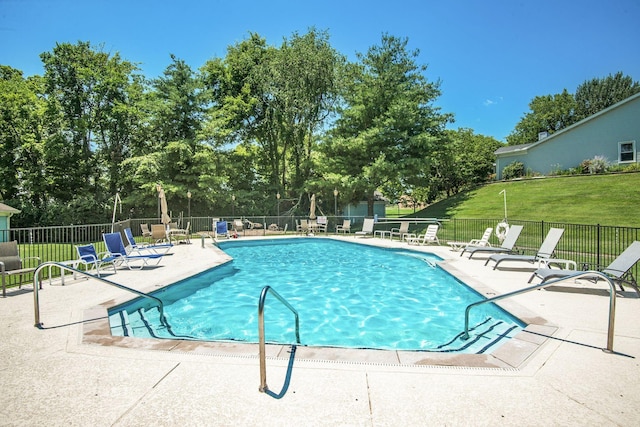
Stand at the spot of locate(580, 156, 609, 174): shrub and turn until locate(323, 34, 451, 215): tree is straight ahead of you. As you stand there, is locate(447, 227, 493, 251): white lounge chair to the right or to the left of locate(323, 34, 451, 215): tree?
left

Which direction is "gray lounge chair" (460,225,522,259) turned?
to the viewer's left

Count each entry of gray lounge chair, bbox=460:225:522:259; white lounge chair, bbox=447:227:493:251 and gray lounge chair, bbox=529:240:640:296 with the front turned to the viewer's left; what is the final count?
3

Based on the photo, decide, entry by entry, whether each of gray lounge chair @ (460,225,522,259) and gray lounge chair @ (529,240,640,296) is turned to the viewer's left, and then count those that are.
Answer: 2

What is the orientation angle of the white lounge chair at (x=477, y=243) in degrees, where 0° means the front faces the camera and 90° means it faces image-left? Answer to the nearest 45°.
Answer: approximately 90°

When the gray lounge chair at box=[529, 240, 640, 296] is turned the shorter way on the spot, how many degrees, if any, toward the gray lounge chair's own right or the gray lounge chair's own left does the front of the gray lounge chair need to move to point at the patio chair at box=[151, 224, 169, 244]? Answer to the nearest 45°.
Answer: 0° — it already faces it

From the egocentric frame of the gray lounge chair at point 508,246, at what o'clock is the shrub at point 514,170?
The shrub is roughly at 3 o'clock from the gray lounge chair.

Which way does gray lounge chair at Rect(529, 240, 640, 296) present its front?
to the viewer's left

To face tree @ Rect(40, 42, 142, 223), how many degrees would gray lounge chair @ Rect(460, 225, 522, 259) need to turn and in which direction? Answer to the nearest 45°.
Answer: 0° — it already faces it

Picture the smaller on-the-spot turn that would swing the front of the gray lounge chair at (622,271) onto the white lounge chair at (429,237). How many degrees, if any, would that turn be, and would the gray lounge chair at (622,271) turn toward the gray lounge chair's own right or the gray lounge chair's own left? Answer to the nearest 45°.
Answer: approximately 45° to the gray lounge chair's own right

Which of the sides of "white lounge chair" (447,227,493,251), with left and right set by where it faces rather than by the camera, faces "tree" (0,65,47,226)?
front
